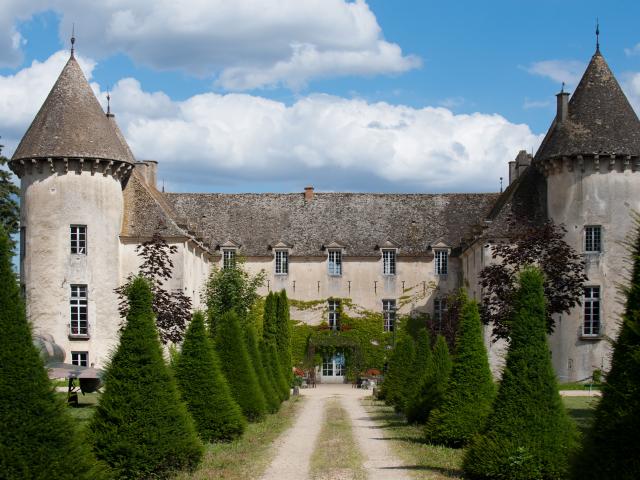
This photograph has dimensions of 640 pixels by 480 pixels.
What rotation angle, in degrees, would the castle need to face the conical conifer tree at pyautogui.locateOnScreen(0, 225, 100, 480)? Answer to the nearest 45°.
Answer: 0° — it already faces it

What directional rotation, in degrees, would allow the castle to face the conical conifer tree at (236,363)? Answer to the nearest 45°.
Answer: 0° — it already faces it

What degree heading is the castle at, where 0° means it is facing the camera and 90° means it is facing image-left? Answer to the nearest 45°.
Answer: approximately 0°

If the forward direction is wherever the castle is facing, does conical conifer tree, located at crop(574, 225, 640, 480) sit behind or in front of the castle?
in front

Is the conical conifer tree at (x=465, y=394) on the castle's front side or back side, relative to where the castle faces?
on the front side

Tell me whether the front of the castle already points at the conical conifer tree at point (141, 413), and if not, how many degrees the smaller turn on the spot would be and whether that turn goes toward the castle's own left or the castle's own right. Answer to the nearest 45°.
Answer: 0° — it already faces it
